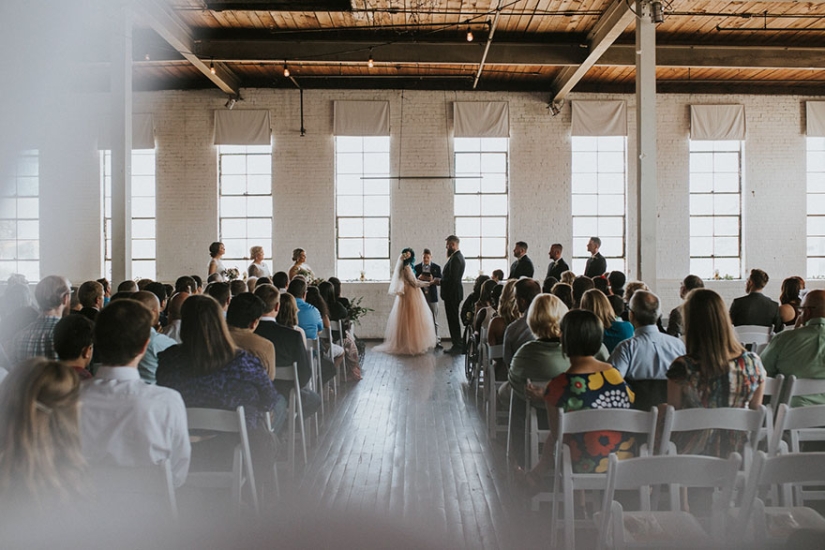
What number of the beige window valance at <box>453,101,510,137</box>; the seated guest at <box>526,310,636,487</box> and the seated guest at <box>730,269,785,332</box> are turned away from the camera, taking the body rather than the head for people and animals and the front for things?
2

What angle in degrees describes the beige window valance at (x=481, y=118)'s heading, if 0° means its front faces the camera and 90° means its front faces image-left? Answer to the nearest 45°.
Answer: approximately 0°

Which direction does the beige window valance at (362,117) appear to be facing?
toward the camera

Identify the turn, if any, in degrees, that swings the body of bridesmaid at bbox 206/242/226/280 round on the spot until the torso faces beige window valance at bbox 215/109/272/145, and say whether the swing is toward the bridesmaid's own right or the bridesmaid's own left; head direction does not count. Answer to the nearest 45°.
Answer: approximately 90° to the bridesmaid's own left

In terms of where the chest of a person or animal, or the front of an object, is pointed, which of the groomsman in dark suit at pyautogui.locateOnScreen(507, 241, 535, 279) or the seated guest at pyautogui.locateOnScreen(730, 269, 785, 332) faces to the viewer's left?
the groomsman in dark suit

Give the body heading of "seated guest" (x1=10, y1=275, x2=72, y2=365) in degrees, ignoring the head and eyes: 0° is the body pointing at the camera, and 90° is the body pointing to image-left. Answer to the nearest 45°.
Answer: approximately 225°

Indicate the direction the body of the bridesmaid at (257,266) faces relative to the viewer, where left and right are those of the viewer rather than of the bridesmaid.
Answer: facing the viewer and to the right of the viewer

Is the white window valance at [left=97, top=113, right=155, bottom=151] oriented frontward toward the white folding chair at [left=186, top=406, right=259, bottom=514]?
yes

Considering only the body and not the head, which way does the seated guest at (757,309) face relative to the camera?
away from the camera

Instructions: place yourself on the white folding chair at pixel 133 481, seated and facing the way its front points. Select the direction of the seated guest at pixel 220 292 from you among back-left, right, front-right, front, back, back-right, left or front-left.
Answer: front-left

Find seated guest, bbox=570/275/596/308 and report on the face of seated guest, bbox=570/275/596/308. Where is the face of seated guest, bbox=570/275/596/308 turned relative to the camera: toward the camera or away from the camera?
away from the camera

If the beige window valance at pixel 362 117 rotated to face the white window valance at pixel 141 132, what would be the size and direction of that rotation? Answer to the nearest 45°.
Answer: approximately 90° to its right

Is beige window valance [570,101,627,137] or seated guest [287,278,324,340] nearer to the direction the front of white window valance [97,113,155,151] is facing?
the seated guest

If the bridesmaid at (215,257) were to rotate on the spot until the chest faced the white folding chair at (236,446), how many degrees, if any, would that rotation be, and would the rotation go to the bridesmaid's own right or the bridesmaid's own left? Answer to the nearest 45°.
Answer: approximately 90° to the bridesmaid's own right

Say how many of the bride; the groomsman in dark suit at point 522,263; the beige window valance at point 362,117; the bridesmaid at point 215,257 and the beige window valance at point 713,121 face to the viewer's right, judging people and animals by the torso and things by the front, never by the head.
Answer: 2

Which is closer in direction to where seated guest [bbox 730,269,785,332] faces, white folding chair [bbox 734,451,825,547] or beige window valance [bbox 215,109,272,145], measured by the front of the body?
the beige window valance

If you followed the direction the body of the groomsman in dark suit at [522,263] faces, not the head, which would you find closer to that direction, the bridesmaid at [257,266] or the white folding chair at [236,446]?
the bridesmaid

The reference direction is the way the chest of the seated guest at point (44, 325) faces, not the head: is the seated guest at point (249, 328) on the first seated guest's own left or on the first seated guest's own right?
on the first seated guest's own right

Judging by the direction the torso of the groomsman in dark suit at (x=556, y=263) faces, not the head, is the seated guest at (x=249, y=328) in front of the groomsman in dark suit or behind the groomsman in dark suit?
in front

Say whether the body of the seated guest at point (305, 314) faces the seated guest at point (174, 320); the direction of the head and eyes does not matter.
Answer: no

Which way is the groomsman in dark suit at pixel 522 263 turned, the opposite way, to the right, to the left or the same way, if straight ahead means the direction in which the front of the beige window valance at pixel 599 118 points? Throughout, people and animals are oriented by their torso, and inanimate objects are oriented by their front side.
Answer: to the right

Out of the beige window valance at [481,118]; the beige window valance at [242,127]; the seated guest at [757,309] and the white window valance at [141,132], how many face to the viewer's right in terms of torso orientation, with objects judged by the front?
0
